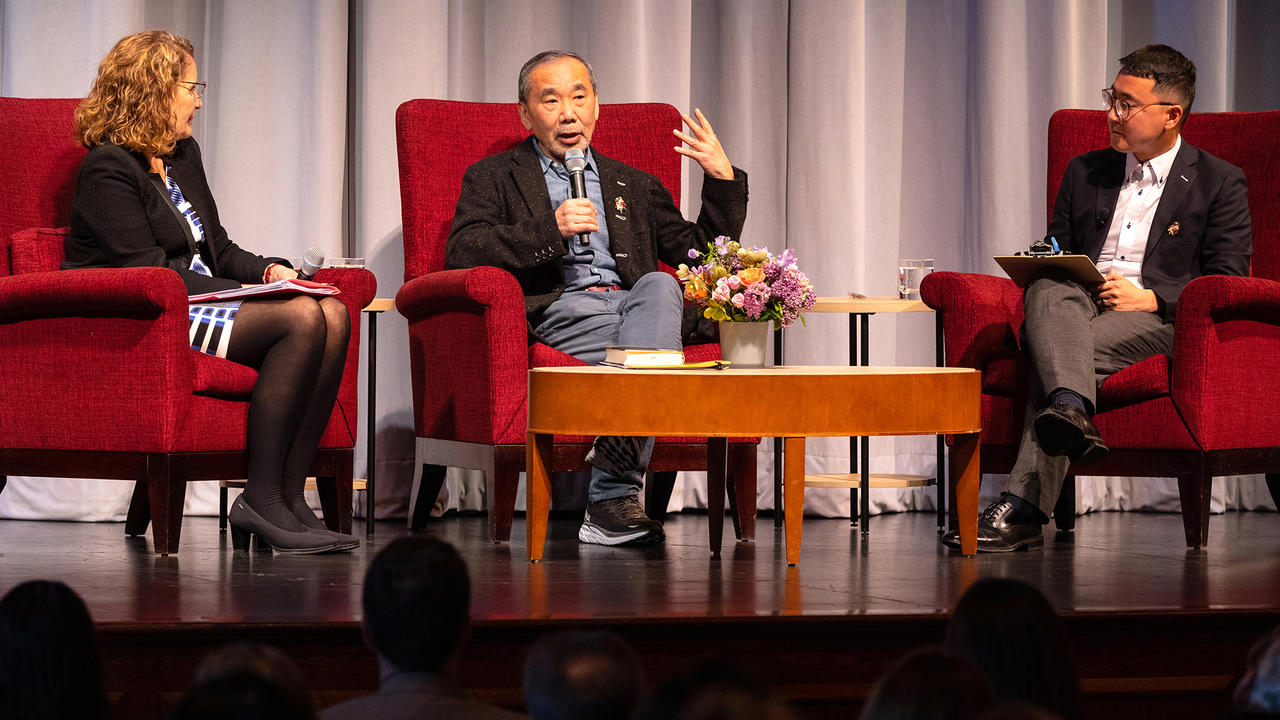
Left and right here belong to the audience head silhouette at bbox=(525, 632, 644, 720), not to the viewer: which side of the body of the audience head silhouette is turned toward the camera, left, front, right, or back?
back

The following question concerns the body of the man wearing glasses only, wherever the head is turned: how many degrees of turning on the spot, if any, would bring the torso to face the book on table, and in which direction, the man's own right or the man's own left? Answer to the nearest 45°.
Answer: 0° — they already face it

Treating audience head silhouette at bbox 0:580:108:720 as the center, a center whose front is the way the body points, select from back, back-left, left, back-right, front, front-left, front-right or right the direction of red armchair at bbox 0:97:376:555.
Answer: front

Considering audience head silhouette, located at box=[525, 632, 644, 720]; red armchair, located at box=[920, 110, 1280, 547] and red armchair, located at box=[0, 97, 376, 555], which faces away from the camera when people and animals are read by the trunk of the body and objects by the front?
the audience head silhouette

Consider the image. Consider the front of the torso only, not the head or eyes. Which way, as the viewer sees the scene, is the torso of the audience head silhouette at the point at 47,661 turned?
away from the camera

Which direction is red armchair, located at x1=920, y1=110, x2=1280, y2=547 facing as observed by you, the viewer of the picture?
facing the viewer and to the left of the viewer

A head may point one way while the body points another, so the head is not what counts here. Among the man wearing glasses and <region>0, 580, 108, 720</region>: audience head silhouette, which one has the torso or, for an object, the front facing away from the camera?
the audience head silhouette

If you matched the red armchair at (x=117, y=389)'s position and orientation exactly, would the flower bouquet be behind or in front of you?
in front

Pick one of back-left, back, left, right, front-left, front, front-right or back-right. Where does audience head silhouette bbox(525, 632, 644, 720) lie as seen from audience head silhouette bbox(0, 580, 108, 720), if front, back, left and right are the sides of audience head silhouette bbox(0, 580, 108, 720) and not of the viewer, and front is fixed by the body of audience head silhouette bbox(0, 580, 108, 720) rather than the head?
back-right

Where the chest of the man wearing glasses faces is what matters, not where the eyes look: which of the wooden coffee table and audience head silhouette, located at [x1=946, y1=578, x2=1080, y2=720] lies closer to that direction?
the wooden coffee table

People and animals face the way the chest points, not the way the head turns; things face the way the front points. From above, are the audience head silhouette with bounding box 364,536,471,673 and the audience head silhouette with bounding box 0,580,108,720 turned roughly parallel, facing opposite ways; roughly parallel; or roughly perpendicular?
roughly parallel

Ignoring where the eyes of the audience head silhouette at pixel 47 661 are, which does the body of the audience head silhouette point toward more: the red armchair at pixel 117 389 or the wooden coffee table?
the red armchair

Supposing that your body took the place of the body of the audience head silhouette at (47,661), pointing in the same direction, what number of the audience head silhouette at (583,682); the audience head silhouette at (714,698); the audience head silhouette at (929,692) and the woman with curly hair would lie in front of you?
1

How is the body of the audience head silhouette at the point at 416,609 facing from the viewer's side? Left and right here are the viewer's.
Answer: facing away from the viewer

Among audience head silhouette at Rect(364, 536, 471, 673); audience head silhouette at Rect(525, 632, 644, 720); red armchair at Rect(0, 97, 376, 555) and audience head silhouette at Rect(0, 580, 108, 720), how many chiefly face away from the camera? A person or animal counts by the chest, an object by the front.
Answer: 3

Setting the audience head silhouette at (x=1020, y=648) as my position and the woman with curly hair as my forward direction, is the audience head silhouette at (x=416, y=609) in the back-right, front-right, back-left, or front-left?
front-left

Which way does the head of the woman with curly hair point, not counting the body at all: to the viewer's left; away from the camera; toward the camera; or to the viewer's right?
to the viewer's right

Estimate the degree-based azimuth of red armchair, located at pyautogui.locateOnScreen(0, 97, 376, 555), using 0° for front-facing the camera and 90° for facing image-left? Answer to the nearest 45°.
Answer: approximately 315°

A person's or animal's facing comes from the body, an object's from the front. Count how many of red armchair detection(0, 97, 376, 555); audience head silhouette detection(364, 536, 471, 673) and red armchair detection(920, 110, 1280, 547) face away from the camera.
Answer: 1

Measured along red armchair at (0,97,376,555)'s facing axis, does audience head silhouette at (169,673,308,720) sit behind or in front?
in front

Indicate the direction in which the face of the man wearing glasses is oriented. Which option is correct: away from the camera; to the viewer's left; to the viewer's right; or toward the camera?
to the viewer's left

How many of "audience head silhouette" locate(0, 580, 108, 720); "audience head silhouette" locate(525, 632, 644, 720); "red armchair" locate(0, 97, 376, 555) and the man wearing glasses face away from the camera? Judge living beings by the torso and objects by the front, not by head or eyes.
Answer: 2
